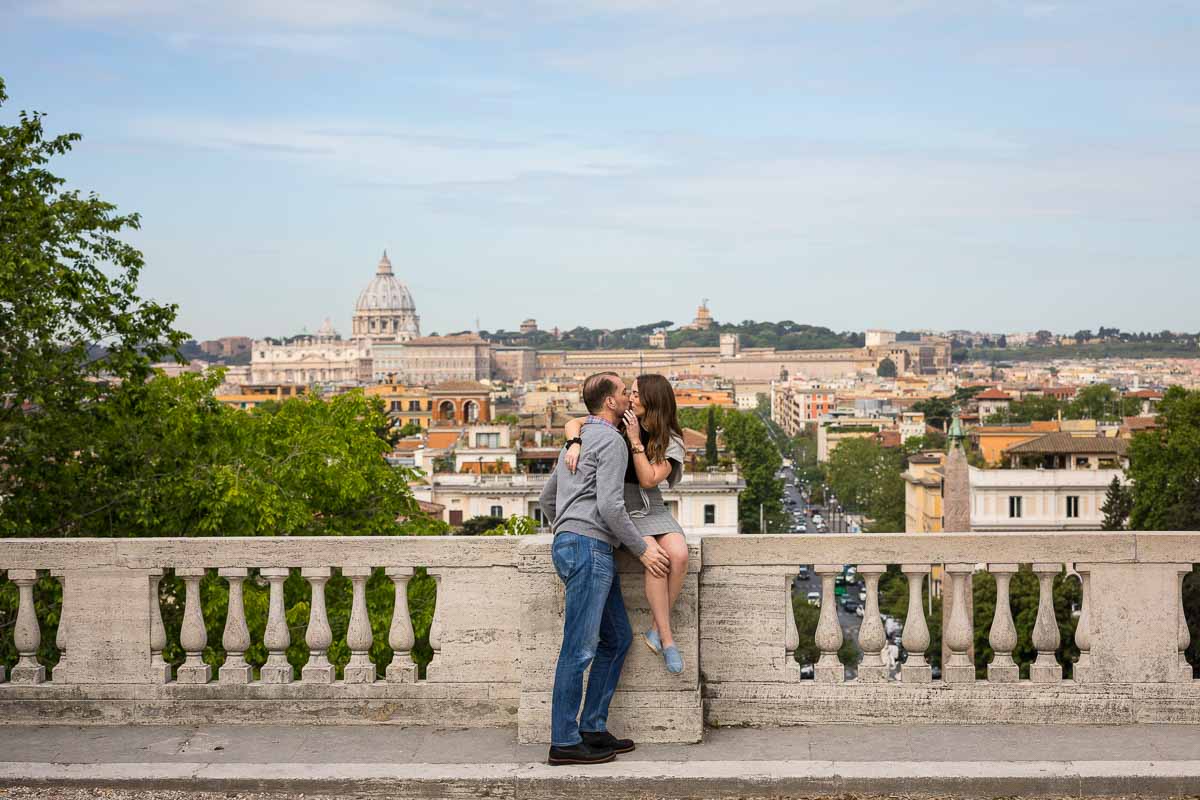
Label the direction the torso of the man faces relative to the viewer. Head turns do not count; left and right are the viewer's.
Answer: facing to the right of the viewer

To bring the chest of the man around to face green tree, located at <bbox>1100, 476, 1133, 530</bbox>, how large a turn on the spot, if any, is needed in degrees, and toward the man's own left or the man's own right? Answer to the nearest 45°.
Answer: approximately 90° to the man's own left

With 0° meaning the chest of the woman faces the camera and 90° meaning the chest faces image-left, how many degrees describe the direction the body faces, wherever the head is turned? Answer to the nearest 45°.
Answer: approximately 45°

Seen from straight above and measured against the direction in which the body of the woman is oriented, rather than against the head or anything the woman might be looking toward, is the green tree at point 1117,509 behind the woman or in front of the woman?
behind

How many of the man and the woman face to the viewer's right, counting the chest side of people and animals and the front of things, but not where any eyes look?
1

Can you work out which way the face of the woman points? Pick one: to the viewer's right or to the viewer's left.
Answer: to the viewer's left
